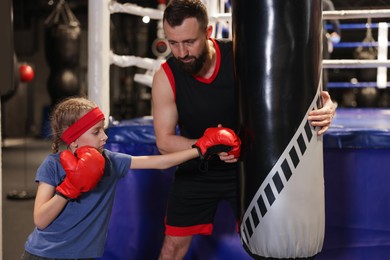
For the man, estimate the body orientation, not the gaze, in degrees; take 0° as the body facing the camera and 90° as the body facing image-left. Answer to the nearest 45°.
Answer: approximately 0°

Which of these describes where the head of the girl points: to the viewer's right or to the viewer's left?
to the viewer's right

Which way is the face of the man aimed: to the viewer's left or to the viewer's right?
to the viewer's left
